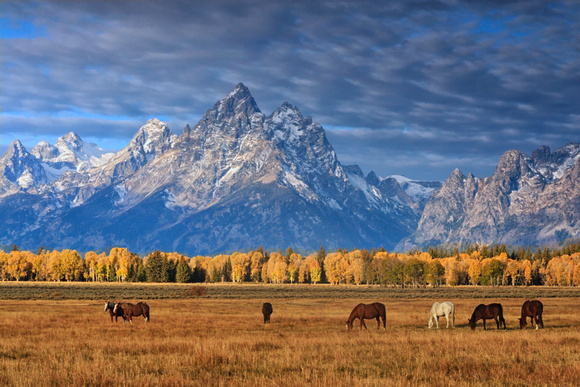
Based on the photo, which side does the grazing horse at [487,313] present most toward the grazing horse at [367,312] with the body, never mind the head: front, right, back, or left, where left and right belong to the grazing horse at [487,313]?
front

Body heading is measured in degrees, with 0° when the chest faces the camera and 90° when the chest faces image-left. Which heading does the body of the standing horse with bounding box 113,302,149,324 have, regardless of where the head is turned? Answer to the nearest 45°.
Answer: approximately 90°

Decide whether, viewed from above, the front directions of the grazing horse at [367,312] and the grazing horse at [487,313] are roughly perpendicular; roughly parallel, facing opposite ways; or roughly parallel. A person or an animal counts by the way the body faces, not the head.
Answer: roughly parallel

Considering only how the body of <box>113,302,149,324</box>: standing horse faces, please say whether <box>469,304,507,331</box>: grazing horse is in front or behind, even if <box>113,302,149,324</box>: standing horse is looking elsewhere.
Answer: behind

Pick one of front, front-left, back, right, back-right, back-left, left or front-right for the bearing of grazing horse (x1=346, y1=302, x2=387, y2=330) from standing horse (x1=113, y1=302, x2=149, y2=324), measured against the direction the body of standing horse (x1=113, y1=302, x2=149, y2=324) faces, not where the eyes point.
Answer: back-left

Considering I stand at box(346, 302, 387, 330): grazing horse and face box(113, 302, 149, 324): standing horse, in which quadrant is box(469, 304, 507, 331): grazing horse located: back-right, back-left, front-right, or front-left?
back-right

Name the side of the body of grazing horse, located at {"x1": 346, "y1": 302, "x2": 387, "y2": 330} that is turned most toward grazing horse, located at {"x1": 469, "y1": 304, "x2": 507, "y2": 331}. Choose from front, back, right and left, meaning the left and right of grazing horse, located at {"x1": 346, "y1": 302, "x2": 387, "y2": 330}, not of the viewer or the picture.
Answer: back

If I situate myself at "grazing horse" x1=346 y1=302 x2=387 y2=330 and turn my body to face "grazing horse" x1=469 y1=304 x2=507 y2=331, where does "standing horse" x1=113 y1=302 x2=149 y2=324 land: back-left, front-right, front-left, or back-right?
back-left

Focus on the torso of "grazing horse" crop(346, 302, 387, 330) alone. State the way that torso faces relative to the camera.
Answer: to the viewer's left

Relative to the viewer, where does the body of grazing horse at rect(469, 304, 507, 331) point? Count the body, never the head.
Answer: to the viewer's left

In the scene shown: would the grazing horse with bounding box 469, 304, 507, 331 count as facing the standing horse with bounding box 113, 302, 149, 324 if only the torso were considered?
yes
